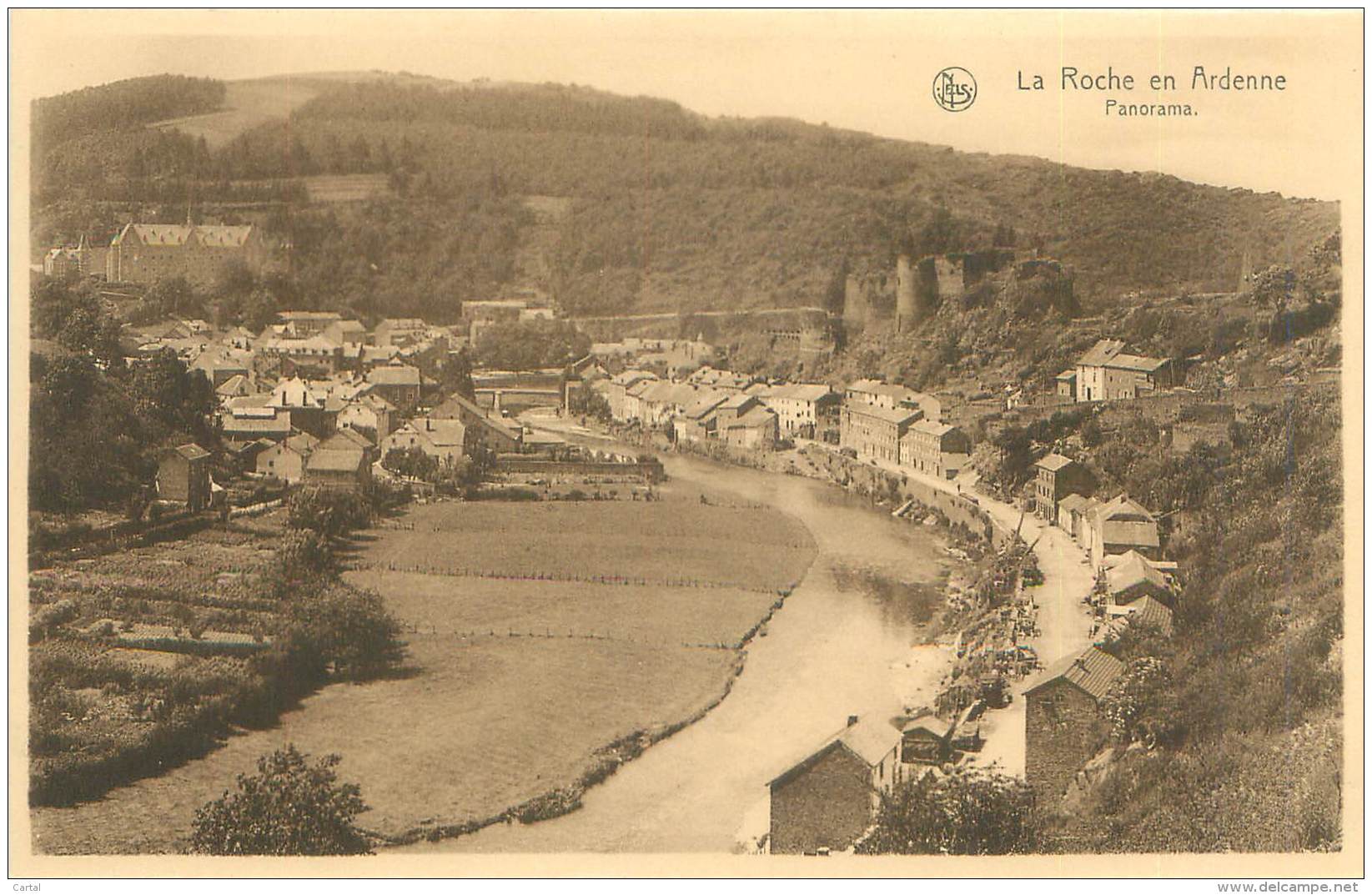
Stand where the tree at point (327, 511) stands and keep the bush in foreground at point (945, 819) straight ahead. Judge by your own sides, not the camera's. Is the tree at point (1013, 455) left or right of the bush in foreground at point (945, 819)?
left

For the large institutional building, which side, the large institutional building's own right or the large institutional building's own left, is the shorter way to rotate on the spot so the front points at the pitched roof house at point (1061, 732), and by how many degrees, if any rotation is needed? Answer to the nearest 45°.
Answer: approximately 45° to the large institutional building's own left

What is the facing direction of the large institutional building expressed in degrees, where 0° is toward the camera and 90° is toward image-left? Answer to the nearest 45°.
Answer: approximately 0°

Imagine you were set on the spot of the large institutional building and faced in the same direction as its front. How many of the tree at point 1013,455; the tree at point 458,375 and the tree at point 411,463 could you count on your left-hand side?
3

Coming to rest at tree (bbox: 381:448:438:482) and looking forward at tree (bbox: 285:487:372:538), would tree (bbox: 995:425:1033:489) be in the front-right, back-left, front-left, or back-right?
back-left

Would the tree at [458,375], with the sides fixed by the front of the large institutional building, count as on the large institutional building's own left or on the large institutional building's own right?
on the large institutional building's own left
